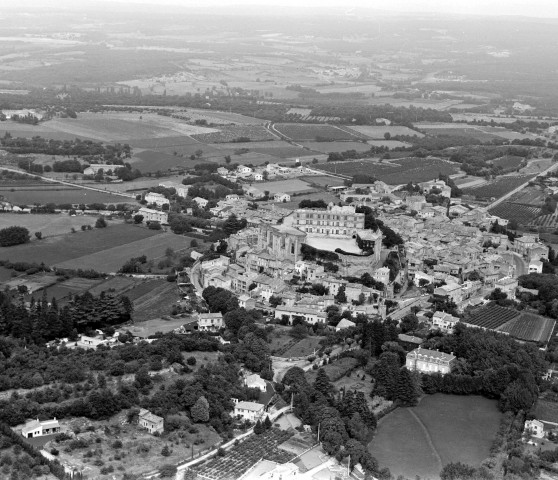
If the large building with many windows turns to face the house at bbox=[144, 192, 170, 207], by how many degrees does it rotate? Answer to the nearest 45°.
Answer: approximately 135° to its right

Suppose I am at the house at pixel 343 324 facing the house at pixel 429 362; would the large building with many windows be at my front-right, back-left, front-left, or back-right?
back-left

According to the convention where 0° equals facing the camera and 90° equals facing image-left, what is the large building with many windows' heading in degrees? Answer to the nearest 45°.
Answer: approximately 0°

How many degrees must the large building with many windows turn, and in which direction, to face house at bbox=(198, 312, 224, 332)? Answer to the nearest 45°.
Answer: approximately 45° to its right

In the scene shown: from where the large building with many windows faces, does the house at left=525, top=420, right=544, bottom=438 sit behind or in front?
in front

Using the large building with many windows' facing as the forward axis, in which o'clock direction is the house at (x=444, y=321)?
The house is roughly at 11 o'clock from the large building with many windows.

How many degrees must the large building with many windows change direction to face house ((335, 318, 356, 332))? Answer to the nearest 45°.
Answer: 0° — it already faces it

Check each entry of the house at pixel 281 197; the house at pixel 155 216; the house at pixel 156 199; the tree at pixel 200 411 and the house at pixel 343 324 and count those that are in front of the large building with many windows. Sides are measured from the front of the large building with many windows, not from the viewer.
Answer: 2

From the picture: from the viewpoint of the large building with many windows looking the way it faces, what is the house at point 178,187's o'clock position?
The house is roughly at 5 o'clock from the large building with many windows.

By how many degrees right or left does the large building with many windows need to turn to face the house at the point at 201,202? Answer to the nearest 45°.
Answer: approximately 135° to its right

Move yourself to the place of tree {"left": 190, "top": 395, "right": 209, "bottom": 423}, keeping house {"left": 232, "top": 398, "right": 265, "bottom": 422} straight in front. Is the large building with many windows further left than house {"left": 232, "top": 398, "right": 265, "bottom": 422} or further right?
left

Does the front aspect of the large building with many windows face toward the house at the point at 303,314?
yes

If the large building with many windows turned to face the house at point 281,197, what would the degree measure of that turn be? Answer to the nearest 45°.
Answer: approximately 180°

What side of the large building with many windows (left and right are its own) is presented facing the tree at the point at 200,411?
front

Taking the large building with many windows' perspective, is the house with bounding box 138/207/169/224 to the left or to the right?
on its right
